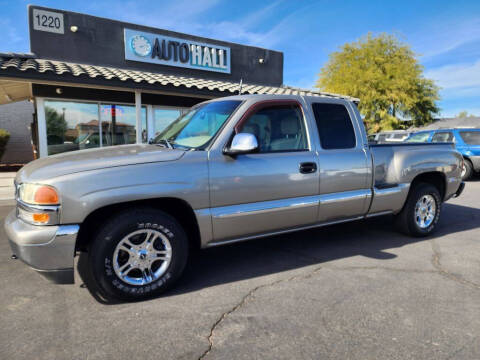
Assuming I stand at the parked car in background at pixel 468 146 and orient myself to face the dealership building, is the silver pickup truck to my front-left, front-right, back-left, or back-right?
front-left

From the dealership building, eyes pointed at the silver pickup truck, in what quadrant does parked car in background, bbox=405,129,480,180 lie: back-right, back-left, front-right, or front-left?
front-left

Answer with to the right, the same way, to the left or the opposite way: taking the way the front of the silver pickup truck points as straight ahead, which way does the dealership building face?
to the left

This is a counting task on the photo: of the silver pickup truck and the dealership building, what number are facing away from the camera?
0

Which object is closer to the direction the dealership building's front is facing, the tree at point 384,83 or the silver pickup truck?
the silver pickup truck

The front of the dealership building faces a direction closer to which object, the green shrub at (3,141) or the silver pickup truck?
the silver pickup truck

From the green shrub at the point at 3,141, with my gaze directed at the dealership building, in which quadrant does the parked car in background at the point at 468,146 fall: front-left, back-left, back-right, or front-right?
front-right

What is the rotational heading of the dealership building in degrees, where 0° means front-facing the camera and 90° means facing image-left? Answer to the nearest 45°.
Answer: approximately 315°

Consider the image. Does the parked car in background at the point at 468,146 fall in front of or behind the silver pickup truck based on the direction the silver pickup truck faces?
behind

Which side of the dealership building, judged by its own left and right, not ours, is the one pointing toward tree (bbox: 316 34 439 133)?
left

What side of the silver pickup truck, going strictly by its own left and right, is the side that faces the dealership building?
right

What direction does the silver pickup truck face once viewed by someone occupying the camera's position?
facing the viewer and to the left of the viewer

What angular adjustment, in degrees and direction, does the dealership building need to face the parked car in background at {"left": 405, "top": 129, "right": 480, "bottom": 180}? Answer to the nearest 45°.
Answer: approximately 45° to its left

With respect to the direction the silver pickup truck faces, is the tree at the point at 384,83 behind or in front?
behind
